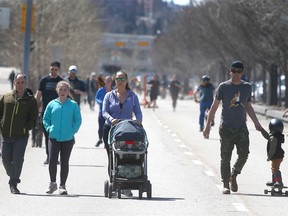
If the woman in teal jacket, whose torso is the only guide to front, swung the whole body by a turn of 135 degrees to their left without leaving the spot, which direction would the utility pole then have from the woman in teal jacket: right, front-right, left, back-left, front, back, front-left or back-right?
front-left

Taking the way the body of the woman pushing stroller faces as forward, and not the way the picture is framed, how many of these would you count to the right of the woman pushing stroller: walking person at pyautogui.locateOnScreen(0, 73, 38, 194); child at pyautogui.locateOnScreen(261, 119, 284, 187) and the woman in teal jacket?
2

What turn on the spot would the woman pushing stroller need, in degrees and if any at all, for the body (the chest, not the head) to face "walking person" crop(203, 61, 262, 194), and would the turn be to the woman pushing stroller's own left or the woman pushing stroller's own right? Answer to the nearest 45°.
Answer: approximately 90° to the woman pushing stroller's own left

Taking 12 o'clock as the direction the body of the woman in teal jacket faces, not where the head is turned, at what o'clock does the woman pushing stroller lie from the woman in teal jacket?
The woman pushing stroller is roughly at 9 o'clock from the woman in teal jacket.

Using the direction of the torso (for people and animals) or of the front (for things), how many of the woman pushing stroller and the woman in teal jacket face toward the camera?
2

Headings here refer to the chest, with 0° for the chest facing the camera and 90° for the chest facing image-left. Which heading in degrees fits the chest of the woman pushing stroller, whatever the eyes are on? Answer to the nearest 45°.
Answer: approximately 0°

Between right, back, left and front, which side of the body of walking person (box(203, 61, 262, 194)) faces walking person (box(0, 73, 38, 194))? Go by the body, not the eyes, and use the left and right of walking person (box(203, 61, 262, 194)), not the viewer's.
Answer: right

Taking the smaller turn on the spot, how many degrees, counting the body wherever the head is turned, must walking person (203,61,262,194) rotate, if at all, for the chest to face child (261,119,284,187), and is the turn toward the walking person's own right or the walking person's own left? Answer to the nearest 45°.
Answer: approximately 90° to the walking person's own left
